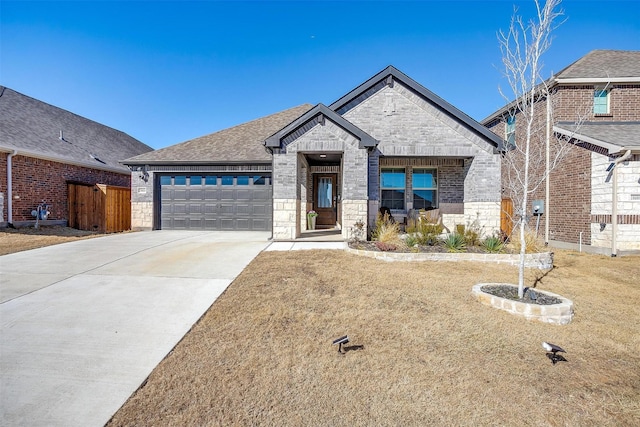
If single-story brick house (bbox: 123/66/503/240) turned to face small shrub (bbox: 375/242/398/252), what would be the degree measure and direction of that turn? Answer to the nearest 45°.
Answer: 0° — it already faces it

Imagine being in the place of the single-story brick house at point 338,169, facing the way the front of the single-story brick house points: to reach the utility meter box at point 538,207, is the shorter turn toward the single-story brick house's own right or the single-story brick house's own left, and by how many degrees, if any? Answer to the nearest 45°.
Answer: approximately 90° to the single-story brick house's own left

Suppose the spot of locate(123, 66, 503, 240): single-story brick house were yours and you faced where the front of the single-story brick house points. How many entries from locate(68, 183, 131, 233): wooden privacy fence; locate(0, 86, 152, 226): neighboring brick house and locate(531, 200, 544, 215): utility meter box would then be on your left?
1

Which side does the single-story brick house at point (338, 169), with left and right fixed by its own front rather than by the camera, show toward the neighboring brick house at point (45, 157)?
right

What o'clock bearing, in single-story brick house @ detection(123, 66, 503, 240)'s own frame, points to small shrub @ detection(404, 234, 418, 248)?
The small shrub is roughly at 11 o'clock from the single-story brick house.

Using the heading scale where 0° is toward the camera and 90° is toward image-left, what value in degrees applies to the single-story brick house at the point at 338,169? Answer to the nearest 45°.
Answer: approximately 0°

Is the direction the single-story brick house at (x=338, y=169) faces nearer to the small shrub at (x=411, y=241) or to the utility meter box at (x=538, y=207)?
the small shrub
